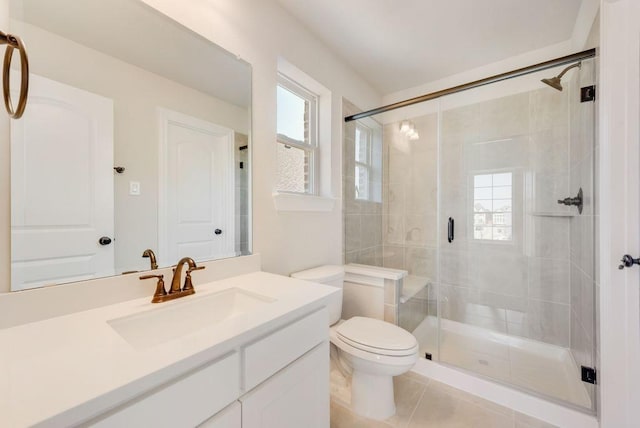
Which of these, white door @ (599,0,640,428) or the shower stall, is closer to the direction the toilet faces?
the white door

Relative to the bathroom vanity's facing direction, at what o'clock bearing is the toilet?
The toilet is roughly at 10 o'clock from the bathroom vanity.

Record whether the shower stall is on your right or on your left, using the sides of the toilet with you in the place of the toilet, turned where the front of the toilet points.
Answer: on your left

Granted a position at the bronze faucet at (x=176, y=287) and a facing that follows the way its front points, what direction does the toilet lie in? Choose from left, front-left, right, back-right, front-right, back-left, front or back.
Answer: front-left

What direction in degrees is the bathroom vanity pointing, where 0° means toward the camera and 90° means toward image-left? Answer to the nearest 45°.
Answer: approximately 315°

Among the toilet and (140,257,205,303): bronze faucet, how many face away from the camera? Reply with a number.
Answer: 0

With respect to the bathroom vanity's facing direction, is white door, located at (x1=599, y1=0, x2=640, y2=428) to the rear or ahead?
ahead

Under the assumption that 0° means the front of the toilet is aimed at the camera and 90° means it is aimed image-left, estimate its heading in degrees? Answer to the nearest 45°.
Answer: approximately 315°

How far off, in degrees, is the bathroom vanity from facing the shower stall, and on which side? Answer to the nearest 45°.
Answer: approximately 45° to its left

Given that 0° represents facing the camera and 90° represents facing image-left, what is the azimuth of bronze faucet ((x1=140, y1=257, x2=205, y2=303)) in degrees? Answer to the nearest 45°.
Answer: approximately 315°

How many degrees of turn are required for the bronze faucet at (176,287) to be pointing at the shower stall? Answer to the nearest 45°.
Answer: approximately 45° to its left

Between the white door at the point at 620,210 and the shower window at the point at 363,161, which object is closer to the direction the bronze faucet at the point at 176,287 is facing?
the white door
